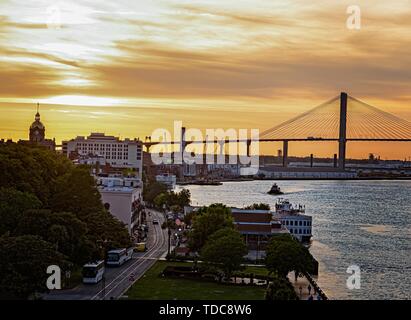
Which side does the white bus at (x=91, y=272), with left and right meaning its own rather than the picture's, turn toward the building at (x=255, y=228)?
back

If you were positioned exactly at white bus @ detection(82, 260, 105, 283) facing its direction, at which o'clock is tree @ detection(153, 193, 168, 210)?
The tree is roughly at 5 o'clock from the white bus.

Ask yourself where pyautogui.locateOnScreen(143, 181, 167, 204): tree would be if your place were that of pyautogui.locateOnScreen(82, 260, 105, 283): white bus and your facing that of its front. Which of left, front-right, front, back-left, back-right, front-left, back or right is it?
back-right

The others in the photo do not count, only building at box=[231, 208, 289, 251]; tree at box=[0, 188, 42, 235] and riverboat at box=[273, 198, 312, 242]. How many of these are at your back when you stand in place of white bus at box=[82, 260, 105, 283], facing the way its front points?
2

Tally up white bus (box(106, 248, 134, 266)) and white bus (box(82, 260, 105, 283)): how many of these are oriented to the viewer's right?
0

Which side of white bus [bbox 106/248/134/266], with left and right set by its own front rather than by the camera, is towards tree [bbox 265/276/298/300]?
left

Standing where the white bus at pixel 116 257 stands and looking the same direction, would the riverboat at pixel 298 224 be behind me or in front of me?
behind

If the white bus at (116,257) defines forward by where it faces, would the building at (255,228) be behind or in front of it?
behind

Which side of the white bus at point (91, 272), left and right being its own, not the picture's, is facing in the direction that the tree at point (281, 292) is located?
left

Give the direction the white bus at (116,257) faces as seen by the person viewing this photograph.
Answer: facing the viewer and to the left of the viewer

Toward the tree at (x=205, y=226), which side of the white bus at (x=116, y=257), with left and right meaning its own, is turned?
back

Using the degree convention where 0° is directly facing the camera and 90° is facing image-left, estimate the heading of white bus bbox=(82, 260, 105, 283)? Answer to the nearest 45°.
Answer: approximately 45°
